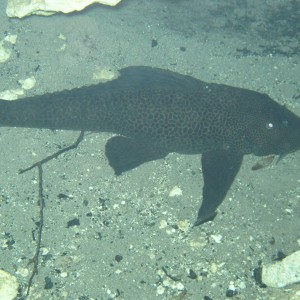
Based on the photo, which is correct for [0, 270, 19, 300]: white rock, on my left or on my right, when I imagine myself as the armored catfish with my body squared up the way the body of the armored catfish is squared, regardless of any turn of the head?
on my right

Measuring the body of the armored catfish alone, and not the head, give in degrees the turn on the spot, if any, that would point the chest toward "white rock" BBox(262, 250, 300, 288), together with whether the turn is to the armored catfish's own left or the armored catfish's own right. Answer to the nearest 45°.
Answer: approximately 45° to the armored catfish's own right

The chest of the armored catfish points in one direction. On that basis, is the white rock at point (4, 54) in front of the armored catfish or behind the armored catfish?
behind

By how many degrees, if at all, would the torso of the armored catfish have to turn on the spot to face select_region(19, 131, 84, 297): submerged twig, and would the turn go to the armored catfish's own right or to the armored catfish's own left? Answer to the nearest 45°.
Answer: approximately 135° to the armored catfish's own right

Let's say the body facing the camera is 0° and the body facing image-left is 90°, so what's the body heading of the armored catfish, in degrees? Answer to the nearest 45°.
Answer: approximately 270°

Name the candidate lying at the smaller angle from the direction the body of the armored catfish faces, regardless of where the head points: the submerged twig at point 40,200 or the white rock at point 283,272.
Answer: the white rock
